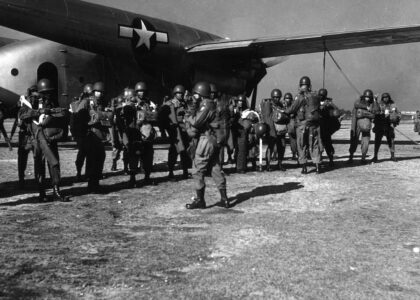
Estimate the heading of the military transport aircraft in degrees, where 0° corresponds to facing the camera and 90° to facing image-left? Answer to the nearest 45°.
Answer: approximately 225°

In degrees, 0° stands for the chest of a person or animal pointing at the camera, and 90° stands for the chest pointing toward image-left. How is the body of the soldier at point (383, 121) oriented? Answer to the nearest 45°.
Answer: approximately 0°

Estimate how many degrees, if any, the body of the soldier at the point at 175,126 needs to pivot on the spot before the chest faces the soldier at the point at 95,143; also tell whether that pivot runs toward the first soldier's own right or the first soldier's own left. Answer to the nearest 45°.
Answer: approximately 90° to the first soldier's own right
